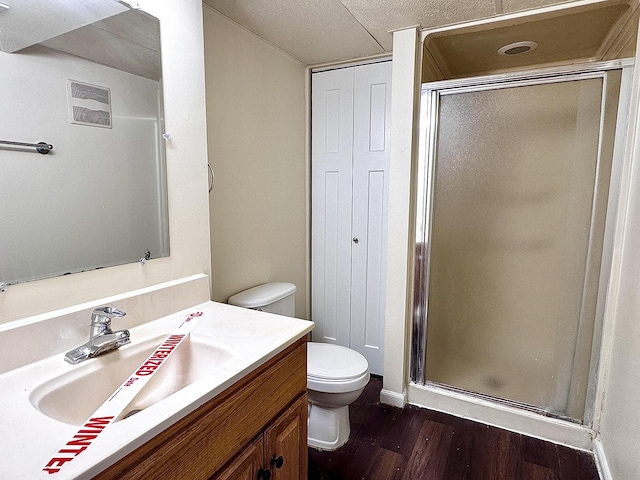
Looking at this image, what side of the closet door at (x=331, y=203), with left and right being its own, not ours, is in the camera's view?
front

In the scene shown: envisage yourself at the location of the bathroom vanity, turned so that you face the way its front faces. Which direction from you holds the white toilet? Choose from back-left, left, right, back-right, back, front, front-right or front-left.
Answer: left

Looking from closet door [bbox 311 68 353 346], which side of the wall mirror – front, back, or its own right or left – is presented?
left

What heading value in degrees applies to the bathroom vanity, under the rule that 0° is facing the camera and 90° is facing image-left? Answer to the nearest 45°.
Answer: approximately 315°

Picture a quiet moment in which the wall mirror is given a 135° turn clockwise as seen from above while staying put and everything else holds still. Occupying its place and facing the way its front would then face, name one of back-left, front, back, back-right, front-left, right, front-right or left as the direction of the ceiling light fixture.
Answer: back

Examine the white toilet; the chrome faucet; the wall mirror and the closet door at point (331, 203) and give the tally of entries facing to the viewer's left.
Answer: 0

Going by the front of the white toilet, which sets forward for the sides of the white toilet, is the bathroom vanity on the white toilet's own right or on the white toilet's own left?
on the white toilet's own right

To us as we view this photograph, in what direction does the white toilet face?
facing the viewer and to the right of the viewer

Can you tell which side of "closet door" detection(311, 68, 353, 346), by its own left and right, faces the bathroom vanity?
front

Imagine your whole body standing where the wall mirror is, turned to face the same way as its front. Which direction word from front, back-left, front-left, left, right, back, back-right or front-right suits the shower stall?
front-left
